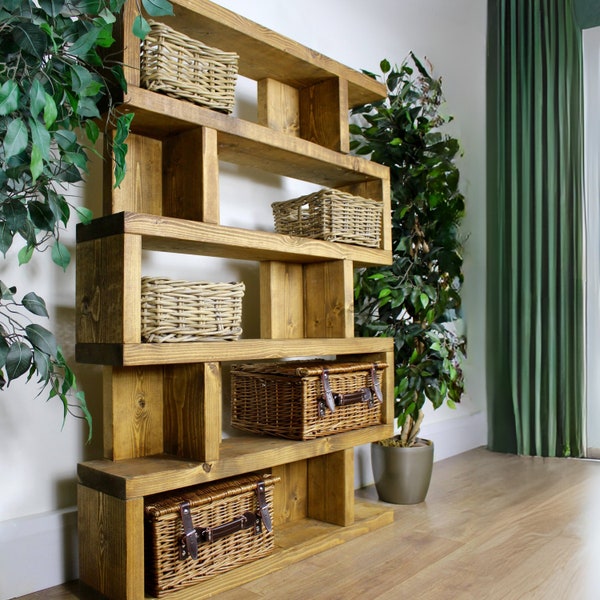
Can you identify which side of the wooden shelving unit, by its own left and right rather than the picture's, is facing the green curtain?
left

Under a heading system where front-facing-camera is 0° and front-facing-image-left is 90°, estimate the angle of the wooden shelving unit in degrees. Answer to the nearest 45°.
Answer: approximately 315°

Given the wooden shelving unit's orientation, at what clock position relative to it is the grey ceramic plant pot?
The grey ceramic plant pot is roughly at 9 o'clock from the wooden shelving unit.

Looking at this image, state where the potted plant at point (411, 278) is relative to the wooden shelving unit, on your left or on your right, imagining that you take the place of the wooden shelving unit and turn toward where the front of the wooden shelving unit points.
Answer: on your left
